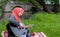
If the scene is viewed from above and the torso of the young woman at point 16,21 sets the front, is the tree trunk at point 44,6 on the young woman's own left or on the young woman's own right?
on the young woman's own left

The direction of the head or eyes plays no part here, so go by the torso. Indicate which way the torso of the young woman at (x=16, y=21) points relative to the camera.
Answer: to the viewer's right
